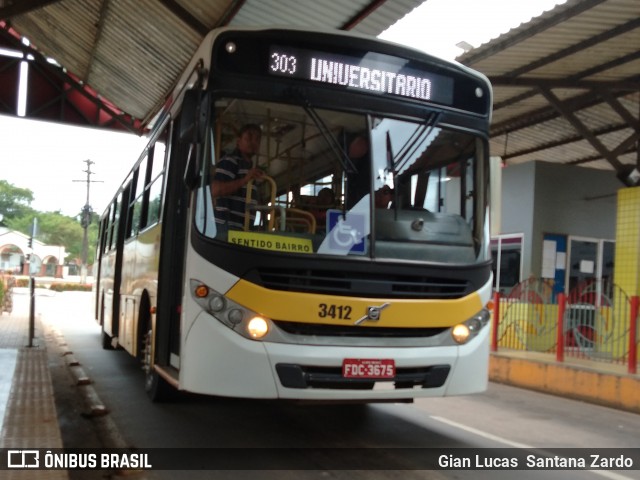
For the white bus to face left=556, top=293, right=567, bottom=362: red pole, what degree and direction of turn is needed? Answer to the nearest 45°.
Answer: approximately 90° to its left

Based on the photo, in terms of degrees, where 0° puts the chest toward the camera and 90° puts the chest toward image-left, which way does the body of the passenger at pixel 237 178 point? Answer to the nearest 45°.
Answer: approximately 315°

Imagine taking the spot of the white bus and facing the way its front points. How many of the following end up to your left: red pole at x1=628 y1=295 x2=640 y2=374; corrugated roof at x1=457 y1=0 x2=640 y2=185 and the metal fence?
3

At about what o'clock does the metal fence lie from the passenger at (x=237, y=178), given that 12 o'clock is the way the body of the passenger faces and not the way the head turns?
The metal fence is roughly at 9 o'clock from the passenger.

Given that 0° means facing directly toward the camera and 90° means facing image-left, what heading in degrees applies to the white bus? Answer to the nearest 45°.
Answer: approximately 315°
